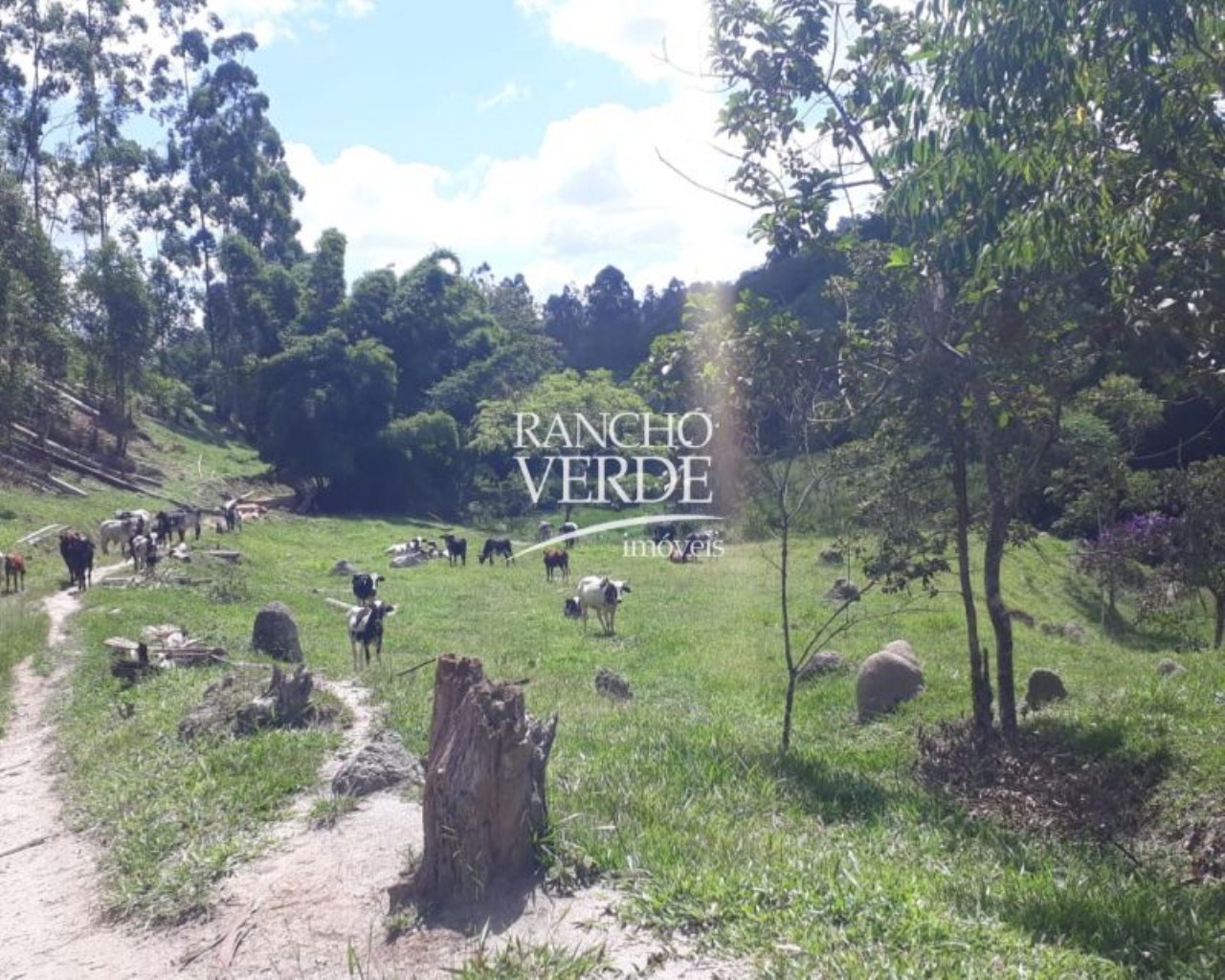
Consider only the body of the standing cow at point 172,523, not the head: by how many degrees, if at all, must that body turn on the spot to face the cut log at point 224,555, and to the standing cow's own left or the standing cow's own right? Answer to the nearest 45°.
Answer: approximately 90° to the standing cow's own left

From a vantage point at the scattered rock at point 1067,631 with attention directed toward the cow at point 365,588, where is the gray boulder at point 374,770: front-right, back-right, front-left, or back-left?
front-left

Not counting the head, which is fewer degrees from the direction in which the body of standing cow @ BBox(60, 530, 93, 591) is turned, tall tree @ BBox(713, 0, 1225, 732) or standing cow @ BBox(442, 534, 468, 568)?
the tall tree

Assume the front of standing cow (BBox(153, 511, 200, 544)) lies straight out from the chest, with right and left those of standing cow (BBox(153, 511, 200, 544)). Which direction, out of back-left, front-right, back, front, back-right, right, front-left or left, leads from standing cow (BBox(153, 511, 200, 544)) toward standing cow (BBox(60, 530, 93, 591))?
left

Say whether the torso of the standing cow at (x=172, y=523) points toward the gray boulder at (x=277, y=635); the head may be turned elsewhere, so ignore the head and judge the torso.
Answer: no

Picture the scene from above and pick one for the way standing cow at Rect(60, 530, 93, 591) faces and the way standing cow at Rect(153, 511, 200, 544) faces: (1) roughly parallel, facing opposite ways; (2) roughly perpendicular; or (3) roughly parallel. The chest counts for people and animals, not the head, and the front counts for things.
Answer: roughly perpendicular

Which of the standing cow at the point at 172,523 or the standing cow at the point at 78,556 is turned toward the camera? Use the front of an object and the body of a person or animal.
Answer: the standing cow at the point at 78,556

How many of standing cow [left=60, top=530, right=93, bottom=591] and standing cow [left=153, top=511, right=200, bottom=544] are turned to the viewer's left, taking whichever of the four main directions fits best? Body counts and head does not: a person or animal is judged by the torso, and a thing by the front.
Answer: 1

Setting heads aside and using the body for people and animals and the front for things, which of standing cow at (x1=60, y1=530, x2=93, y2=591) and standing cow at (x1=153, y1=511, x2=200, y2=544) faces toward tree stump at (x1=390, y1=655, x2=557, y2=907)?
standing cow at (x1=60, y1=530, x2=93, y2=591)

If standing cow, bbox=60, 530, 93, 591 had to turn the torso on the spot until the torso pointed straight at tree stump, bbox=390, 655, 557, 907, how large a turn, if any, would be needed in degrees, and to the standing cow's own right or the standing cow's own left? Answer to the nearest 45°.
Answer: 0° — it already faces it

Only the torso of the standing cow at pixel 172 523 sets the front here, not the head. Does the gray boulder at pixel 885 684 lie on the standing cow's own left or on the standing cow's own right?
on the standing cow's own left

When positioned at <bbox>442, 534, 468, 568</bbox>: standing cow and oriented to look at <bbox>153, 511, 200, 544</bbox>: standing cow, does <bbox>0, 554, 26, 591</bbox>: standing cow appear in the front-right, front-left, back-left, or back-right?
front-left

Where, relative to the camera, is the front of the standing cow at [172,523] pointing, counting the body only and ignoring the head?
to the viewer's left

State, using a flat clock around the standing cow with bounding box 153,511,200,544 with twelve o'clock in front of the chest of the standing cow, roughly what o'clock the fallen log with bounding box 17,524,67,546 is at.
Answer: The fallen log is roughly at 11 o'clock from the standing cow.

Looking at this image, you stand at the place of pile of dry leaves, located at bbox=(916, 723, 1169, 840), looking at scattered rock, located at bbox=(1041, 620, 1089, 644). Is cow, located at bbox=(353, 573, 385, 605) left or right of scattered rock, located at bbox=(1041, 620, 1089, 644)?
left
